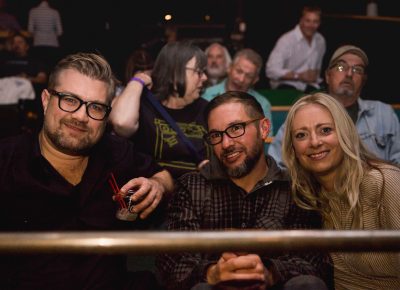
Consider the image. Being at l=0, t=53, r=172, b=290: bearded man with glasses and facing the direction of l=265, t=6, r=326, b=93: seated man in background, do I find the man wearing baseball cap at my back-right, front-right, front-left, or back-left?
front-right

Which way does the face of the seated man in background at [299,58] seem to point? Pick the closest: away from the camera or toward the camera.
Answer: toward the camera

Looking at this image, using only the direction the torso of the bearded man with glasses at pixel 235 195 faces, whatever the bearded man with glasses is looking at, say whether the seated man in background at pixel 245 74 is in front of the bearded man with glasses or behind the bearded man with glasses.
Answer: behind

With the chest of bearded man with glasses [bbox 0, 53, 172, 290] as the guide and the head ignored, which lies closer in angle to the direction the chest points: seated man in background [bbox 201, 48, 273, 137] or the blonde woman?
the blonde woman

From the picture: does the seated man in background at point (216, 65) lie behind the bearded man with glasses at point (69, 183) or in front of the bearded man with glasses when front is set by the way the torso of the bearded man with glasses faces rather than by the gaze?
behind

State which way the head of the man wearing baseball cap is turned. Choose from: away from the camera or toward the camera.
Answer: toward the camera

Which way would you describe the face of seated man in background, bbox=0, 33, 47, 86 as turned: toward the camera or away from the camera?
toward the camera

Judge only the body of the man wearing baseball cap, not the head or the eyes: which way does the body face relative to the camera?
toward the camera

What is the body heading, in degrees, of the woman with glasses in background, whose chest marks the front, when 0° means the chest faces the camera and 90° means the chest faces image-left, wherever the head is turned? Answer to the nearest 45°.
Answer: approximately 315°

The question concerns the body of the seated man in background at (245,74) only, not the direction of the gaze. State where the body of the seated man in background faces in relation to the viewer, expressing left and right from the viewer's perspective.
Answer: facing the viewer

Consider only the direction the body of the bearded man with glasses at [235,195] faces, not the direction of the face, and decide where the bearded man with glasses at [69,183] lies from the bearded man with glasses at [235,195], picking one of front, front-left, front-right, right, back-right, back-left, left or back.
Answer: right

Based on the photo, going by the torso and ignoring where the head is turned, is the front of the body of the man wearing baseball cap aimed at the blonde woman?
yes

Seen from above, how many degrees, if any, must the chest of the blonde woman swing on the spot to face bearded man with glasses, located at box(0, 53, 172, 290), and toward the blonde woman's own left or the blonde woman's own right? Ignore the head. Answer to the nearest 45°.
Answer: approximately 45° to the blonde woman's own right

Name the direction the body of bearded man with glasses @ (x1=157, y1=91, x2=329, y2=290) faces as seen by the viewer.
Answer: toward the camera

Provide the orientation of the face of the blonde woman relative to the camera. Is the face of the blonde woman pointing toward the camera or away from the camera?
toward the camera
